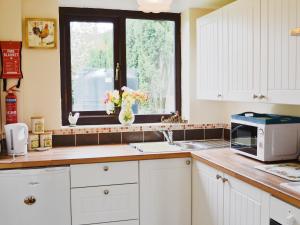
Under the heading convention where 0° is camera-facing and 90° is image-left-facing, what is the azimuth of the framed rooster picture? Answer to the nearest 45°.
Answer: approximately 0°

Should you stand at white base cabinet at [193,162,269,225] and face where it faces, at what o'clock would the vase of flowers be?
The vase of flowers is roughly at 3 o'clock from the white base cabinet.

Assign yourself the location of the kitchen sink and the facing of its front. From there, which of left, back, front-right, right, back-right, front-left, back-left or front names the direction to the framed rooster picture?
right

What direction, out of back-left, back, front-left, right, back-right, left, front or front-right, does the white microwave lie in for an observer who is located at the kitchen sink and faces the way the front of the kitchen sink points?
front-left

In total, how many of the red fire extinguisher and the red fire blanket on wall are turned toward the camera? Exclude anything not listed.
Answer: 2

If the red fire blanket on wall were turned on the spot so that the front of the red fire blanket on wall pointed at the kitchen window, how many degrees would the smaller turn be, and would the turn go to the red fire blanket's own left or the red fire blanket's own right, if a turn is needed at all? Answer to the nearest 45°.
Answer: approximately 90° to the red fire blanket's own left

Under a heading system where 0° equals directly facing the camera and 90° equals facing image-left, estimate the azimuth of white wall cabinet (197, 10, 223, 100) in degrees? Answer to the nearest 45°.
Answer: approximately 45°

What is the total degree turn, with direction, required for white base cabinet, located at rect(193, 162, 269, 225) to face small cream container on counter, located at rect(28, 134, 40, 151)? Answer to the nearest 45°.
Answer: approximately 45° to its right

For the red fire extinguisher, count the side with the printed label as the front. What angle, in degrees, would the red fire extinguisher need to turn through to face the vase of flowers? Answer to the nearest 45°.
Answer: approximately 90° to its left
